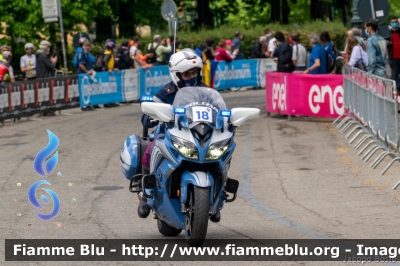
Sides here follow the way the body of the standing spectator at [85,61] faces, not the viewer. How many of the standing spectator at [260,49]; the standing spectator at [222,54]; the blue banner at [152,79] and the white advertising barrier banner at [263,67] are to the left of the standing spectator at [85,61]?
4

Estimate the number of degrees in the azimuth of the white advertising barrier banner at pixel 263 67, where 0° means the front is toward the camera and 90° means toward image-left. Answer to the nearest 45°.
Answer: approximately 0°

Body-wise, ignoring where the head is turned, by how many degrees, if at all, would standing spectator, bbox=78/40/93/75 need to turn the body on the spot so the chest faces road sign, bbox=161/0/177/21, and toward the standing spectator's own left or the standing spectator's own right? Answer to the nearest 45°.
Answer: approximately 90° to the standing spectator's own left

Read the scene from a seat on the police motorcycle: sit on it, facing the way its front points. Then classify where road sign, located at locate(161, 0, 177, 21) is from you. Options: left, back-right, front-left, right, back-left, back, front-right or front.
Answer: back

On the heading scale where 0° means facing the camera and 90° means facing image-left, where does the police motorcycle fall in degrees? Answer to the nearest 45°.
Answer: approximately 0°
